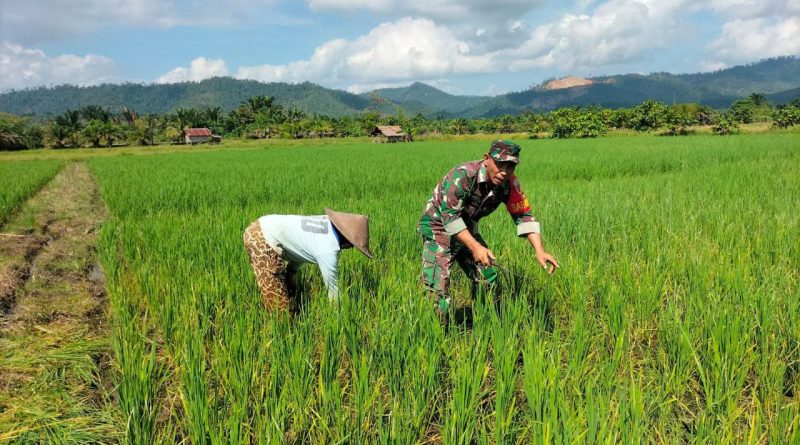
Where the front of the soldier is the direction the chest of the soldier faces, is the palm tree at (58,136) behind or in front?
behind

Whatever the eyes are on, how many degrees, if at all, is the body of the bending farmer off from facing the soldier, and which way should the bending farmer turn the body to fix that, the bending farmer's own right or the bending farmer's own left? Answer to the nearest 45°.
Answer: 0° — they already face them

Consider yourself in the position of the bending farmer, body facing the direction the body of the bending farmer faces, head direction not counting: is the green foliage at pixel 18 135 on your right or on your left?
on your left

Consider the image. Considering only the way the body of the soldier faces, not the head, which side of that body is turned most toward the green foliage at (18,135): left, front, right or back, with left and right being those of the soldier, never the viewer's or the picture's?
back

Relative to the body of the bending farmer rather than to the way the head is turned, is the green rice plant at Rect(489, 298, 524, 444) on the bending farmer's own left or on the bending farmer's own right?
on the bending farmer's own right

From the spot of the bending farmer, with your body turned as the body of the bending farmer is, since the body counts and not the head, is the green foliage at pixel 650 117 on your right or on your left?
on your left

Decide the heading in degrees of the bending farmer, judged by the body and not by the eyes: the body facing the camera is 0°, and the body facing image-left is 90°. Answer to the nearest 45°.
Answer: approximately 270°

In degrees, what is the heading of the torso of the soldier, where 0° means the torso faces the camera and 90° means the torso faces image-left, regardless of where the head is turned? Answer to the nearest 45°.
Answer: approximately 315°

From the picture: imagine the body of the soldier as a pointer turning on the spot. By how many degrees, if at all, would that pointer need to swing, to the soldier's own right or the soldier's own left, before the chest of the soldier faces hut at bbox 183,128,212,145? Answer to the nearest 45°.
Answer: approximately 180°
